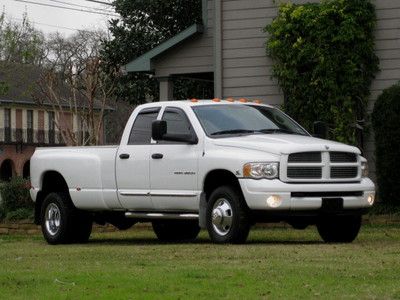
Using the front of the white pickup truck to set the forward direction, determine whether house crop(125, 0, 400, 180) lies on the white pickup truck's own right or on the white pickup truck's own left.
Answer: on the white pickup truck's own left

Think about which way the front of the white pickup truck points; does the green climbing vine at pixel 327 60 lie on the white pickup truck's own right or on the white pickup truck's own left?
on the white pickup truck's own left

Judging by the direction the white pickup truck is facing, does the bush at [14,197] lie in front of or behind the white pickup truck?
behind

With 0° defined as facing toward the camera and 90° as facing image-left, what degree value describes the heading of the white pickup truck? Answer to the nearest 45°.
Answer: approximately 315°

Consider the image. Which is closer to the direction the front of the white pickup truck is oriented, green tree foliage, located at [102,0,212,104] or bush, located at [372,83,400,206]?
the bush

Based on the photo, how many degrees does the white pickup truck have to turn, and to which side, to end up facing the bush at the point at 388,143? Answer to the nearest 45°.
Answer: approximately 90° to its left

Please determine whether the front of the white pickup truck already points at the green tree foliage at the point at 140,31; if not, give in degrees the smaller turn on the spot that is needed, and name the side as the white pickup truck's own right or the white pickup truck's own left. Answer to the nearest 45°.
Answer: approximately 135° to the white pickup truck's own left
